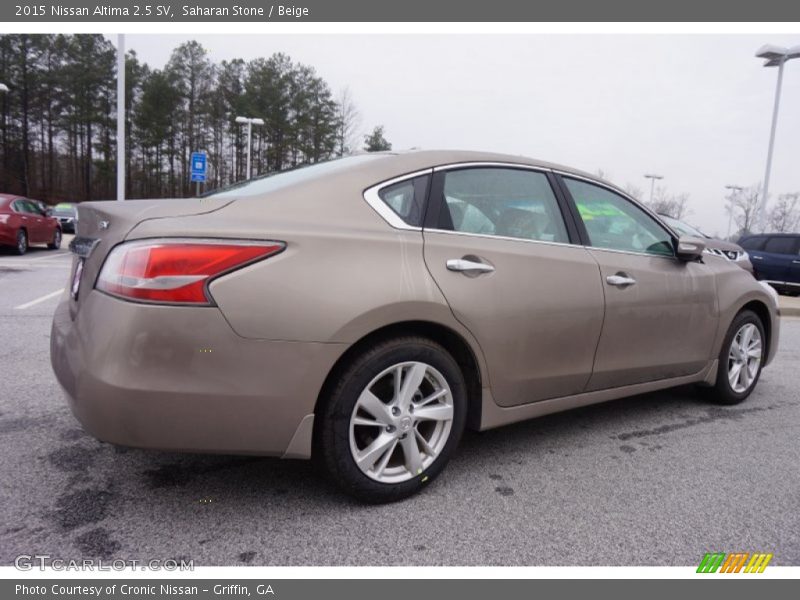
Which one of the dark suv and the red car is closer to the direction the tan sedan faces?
the dark suv

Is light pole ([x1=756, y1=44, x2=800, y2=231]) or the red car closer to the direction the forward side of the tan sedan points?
the light pole

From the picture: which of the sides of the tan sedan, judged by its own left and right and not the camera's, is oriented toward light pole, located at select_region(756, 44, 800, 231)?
front

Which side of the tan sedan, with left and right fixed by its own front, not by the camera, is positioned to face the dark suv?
front

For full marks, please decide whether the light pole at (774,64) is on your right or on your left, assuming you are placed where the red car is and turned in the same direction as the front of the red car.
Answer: on your right

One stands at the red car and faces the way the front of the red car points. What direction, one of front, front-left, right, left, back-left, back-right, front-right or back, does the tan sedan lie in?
back-right

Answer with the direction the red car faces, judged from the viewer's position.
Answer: facing away from the viewer and to the right of the viewer

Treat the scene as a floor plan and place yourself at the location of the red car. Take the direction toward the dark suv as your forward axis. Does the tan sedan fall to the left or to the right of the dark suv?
right

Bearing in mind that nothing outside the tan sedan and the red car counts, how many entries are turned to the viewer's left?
0

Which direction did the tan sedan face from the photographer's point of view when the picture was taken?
facing away from the viewer and to the right of the viewer

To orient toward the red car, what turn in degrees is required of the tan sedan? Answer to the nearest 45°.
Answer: approximately 90° to its left

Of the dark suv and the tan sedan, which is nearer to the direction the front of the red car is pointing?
the dark suv
